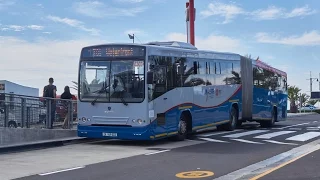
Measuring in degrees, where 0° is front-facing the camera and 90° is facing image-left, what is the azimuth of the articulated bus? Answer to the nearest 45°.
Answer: approximately 45°

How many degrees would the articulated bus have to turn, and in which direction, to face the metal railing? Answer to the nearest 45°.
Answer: approximately 45° to its right

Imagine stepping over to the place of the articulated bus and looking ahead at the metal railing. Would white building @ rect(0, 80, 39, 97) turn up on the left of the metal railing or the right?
right

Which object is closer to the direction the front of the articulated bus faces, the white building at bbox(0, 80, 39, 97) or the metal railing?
the metal railing

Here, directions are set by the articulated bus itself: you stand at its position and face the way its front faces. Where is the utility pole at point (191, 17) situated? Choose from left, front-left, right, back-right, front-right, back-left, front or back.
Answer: back-right

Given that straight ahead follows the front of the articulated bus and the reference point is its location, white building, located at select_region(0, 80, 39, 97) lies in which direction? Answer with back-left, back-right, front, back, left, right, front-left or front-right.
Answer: right

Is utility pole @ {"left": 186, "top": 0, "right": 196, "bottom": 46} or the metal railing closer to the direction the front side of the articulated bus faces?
the metal railing
